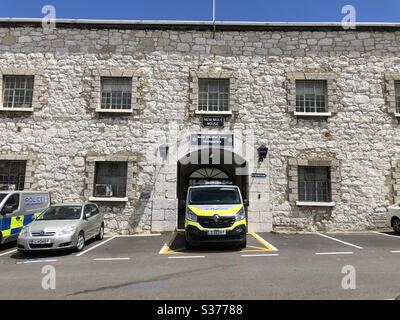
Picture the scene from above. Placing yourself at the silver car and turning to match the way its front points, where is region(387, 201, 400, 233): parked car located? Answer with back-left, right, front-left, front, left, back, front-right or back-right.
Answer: back-left

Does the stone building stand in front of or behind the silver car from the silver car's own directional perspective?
behind

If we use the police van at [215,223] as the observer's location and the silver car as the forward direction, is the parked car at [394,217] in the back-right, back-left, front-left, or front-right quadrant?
back-right

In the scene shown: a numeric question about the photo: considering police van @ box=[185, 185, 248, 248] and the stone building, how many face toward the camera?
2

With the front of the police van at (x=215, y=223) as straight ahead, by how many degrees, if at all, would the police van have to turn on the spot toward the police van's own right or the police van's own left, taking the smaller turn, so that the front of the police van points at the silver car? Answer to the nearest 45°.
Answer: approximately 90° to the police van's own right

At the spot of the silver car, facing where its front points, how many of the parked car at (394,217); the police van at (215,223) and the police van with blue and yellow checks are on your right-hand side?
1
